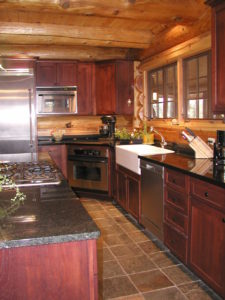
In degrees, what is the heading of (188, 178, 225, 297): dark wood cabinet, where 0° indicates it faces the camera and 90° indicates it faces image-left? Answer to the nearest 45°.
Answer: approximately 45°

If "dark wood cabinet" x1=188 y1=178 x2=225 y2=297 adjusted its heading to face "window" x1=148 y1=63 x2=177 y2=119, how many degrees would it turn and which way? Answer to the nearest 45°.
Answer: approximately 135° to its right

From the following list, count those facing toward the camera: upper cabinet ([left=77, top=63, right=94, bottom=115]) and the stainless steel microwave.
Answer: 2

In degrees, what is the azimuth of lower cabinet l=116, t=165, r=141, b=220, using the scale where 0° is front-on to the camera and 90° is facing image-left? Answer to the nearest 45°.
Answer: approximately 45°

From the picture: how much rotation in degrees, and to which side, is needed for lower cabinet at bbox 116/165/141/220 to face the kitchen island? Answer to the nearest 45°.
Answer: approximately 45° to its left

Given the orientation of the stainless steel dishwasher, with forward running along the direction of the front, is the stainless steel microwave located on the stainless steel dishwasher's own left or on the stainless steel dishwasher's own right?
on the stainless steel dishwasher's own right

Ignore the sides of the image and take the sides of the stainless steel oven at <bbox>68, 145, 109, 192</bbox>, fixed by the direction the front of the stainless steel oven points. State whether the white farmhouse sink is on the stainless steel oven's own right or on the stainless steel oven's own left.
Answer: on the stainless steel oven's own left
